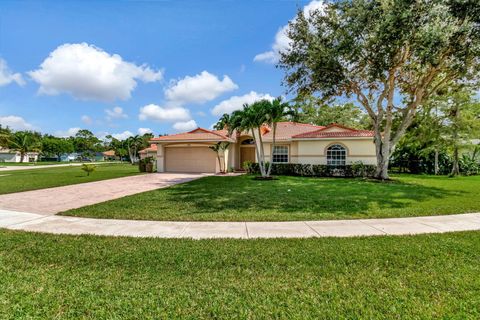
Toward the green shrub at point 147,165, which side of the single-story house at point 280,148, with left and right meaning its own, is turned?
right

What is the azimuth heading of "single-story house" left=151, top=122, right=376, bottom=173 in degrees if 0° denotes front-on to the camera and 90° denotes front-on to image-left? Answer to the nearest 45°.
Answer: approximately 0°
